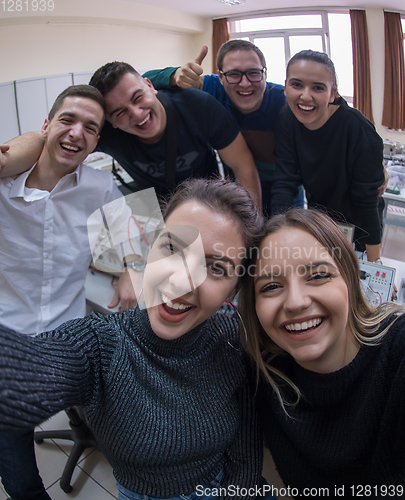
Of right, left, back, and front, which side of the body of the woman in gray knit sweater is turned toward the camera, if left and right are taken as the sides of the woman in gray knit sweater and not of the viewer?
front

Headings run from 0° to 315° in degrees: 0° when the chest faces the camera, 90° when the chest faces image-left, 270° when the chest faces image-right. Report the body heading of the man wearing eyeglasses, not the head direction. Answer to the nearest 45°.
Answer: approximately 0°

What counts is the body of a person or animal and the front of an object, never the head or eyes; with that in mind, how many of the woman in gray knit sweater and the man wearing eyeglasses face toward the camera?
2

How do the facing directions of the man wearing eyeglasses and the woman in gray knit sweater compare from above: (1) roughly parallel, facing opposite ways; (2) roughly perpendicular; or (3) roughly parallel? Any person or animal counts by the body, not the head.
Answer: roughly parallel
